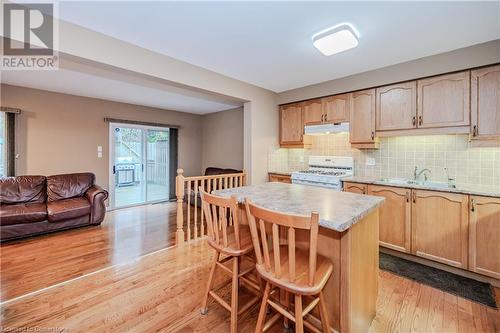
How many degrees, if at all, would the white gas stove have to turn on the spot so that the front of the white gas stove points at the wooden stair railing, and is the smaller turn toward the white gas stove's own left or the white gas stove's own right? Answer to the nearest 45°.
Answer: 0° — it already faces it

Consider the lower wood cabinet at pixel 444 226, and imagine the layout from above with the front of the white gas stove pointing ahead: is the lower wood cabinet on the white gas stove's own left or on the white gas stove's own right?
on the white gas stove's own left

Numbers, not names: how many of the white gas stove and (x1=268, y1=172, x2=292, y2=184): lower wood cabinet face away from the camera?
0

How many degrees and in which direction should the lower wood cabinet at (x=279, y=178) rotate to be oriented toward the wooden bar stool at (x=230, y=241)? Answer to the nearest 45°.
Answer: approximately 45° to its left

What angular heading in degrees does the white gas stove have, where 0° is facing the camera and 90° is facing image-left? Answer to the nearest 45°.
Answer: approximately 45°

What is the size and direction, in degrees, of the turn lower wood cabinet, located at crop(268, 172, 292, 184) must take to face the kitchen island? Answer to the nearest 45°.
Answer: approximately 45° to its left

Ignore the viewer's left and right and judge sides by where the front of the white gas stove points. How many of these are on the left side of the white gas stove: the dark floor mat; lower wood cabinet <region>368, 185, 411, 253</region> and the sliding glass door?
2

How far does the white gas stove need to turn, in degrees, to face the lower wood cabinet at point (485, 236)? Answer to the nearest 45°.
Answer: approximately 90° to its left

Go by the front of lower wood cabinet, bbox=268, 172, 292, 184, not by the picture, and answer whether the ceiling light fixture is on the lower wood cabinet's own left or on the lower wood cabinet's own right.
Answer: on the lower wood cabinet's own left

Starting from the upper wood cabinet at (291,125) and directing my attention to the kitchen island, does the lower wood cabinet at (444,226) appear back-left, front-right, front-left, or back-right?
front-left

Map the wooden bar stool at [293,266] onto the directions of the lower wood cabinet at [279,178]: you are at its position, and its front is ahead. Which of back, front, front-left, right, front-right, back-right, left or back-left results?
front-left

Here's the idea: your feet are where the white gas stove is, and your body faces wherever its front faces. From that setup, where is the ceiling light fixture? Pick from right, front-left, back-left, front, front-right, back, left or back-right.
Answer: front-left

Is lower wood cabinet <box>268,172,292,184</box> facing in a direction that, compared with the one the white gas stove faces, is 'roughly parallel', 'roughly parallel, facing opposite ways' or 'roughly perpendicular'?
roughly parallel

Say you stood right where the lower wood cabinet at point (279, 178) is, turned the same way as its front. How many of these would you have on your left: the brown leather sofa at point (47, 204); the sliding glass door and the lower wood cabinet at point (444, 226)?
1

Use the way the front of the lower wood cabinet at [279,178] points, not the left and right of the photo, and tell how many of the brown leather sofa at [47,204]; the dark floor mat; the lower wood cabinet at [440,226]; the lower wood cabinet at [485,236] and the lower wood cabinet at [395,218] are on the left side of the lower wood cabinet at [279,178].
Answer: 4
